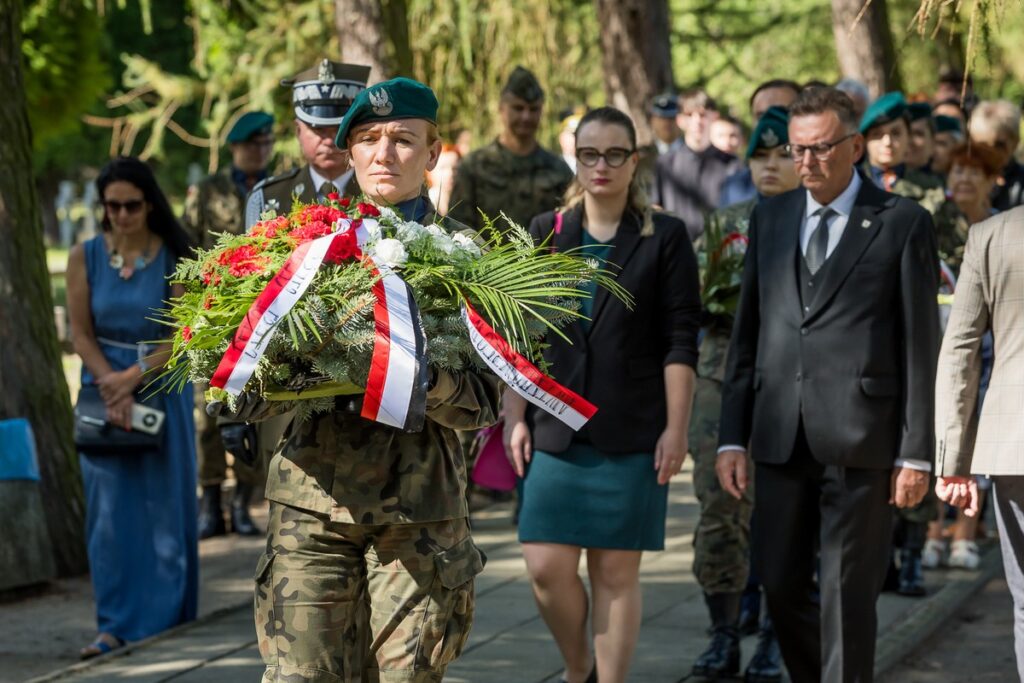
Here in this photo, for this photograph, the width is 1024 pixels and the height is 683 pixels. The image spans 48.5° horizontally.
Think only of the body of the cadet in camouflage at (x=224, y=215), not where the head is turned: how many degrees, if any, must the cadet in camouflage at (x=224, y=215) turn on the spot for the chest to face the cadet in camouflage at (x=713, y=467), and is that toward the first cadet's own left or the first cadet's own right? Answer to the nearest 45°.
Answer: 0° — they already face them

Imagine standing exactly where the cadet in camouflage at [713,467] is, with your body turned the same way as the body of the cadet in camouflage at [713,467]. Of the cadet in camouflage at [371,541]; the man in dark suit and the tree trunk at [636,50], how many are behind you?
1

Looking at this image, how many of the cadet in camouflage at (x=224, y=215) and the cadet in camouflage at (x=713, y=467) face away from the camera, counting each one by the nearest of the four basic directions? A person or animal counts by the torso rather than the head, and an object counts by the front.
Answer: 0

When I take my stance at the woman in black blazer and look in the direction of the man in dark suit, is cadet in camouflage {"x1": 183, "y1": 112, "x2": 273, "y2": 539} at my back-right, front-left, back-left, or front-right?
back-left

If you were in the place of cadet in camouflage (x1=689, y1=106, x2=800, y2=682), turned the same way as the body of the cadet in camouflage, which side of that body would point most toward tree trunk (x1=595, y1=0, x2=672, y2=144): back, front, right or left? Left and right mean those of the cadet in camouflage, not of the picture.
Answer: back

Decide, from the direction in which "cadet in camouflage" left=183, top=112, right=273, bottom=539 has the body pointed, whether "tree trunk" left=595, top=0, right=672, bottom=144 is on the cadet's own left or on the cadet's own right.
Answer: on the cadet's own left

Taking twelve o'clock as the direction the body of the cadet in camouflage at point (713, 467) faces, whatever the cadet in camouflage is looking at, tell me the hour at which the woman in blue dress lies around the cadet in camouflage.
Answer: The woman in blue dress is roughly at 3 o'clock from the cadet in camouflage.

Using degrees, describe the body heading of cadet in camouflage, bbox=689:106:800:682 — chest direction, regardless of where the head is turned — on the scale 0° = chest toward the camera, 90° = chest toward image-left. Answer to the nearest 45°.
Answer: approximately 0°

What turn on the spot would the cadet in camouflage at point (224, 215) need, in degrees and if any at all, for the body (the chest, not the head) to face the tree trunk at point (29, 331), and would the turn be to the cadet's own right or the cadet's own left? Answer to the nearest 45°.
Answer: approximately 90° to the cadet's own right

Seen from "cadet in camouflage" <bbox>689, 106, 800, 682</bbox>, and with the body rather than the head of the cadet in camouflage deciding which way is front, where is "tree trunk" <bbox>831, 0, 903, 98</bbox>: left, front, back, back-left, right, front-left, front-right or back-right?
back

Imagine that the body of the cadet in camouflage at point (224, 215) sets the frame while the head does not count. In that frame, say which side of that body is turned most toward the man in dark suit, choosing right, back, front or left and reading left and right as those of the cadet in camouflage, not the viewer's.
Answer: front

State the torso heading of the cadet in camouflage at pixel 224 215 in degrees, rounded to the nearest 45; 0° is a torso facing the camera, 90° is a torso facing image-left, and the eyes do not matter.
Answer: approximately 315°
